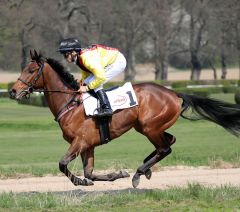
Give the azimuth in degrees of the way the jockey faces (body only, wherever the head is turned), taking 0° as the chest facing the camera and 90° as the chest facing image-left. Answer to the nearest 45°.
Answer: approximately 90°

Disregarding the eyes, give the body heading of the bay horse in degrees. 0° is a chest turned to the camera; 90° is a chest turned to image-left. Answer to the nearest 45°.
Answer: approximately 90°
